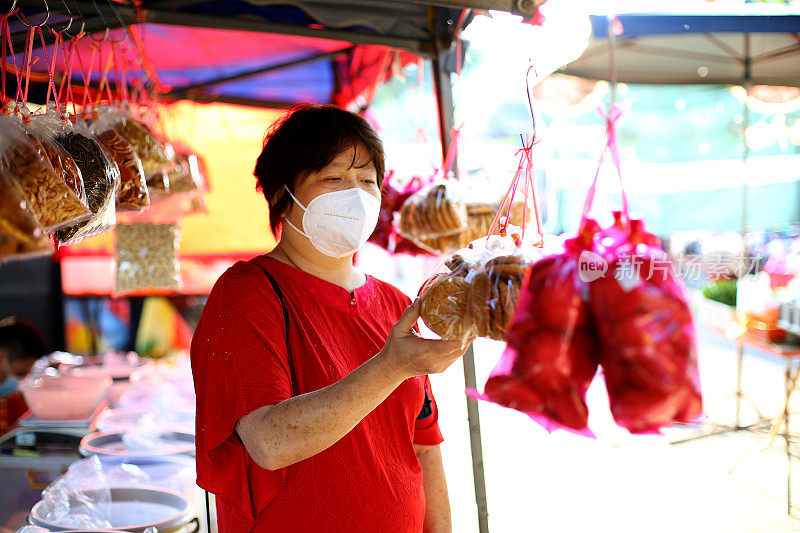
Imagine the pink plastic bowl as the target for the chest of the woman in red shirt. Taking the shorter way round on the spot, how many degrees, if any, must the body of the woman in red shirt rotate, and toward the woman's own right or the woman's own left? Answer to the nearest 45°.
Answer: approximately 180°

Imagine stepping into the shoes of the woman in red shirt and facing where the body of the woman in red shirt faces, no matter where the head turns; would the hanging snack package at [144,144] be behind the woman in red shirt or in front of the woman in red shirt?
behind

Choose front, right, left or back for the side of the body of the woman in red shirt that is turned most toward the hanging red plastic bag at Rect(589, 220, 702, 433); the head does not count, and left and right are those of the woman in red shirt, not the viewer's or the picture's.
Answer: front

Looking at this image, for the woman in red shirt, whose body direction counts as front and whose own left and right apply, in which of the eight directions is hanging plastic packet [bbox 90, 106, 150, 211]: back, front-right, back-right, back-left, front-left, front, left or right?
back

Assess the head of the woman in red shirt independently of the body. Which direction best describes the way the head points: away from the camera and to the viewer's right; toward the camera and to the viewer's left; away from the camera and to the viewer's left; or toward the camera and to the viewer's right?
toward the camera and to the viewer's right

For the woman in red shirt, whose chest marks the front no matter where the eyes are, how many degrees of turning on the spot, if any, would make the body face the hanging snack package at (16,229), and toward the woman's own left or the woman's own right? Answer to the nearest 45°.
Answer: approximately 90° to the woman's own right

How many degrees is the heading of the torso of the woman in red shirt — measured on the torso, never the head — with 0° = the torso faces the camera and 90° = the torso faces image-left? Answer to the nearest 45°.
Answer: approximately 315°

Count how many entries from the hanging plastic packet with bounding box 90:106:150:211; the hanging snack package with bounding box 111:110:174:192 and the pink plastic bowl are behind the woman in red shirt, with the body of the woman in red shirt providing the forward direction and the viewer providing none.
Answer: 3

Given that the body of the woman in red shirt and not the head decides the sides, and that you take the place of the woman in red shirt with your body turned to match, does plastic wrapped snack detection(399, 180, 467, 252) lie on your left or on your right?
on your left
